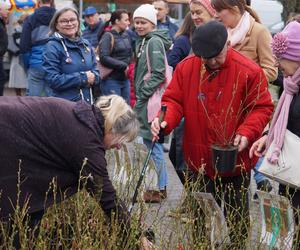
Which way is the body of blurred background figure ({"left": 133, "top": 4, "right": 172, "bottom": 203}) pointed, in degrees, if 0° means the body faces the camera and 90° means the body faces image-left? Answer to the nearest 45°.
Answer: approximately 45°

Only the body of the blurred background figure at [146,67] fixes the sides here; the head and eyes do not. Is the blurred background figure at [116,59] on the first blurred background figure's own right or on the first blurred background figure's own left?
on the first blurred background figure's own right

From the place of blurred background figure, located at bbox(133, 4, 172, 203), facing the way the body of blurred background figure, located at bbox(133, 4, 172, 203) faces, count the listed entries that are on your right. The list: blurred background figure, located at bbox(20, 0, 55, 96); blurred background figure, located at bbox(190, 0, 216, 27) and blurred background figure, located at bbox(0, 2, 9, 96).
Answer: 2

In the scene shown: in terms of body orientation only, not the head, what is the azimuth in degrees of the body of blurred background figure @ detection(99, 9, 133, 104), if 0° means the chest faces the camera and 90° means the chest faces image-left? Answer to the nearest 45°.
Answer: approximately 315°

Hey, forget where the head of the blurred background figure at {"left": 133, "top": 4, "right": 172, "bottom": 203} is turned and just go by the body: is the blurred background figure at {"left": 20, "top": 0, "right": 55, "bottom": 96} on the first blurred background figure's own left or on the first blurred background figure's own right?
on the first blurred background figure's own right
